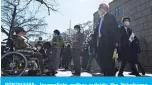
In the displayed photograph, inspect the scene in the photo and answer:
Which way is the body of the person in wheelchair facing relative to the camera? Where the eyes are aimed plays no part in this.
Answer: to the viewer's right

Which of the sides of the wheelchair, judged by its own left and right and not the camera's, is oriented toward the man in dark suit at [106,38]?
front

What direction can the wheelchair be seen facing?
to the viewer's right

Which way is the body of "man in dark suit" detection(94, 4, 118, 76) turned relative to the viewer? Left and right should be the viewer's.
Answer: facing the viewer and to the left of the viewer

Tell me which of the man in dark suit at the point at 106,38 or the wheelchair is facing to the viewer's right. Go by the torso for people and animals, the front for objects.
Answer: the wheelchair
